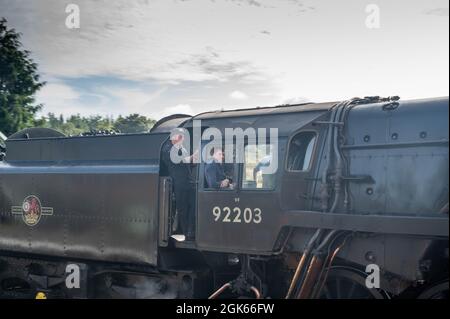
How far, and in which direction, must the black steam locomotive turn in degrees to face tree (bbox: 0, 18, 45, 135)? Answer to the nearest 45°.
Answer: approximately 135° to its left

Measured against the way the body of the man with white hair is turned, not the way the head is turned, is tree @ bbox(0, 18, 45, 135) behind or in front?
behind

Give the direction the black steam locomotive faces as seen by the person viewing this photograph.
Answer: facing to the right of the viewer

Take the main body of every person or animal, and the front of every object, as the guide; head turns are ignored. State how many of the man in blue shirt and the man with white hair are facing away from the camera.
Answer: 0

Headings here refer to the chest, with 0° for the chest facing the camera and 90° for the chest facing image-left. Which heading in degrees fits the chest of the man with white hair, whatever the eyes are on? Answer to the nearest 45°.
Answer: approximately 315°
